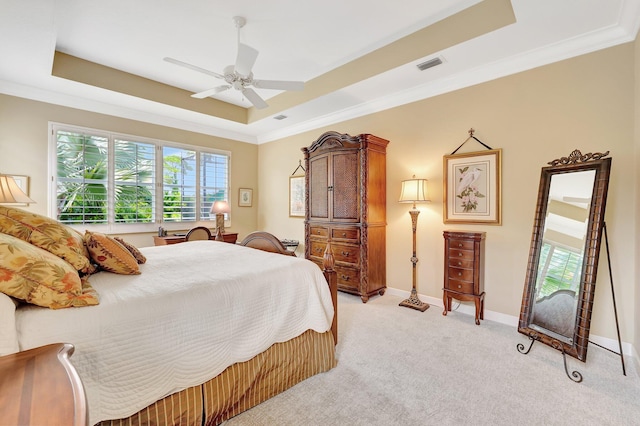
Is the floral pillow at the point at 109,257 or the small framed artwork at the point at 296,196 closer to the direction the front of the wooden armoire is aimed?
the floral pillow

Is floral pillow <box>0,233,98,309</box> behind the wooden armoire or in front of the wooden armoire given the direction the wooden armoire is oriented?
in front

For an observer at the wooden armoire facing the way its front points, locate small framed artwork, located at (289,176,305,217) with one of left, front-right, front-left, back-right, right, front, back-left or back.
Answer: right

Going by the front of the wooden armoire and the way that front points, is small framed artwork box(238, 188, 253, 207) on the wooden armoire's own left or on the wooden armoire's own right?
on the wooden armoire's own right

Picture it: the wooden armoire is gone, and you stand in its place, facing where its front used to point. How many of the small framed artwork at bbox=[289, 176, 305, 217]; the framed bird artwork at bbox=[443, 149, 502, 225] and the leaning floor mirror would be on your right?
1

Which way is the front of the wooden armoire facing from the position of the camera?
facing the viewer and to the left of the viewer

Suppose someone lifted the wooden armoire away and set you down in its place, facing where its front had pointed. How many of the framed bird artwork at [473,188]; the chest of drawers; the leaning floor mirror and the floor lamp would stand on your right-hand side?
0

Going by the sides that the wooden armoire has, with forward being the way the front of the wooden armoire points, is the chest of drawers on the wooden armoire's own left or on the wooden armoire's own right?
on the wooden armoire's own left

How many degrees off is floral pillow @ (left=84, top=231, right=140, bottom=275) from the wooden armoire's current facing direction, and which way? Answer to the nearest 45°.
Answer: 0° — it already faces it

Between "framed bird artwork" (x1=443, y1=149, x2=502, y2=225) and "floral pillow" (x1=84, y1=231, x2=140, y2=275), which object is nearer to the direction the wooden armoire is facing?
the floral pillow

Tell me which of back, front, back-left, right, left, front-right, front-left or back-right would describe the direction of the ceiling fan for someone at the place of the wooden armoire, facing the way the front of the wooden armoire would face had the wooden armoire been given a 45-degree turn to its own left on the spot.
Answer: front-right

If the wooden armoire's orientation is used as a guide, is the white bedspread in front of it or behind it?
in front

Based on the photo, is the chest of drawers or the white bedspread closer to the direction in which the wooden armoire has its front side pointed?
the white bedspread

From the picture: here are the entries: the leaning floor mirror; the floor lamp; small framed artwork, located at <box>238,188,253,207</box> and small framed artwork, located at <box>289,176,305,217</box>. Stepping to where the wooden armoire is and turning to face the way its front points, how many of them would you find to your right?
2

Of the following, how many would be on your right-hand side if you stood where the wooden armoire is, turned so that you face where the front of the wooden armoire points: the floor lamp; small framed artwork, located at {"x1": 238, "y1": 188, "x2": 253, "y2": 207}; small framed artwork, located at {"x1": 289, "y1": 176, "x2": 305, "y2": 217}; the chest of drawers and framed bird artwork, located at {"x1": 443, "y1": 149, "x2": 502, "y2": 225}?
2

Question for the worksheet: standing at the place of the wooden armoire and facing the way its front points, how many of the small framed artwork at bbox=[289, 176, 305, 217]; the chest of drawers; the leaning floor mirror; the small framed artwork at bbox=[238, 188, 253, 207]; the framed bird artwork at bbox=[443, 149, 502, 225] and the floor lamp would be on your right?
2

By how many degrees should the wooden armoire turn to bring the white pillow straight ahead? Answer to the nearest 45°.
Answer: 0° — it already faces it
